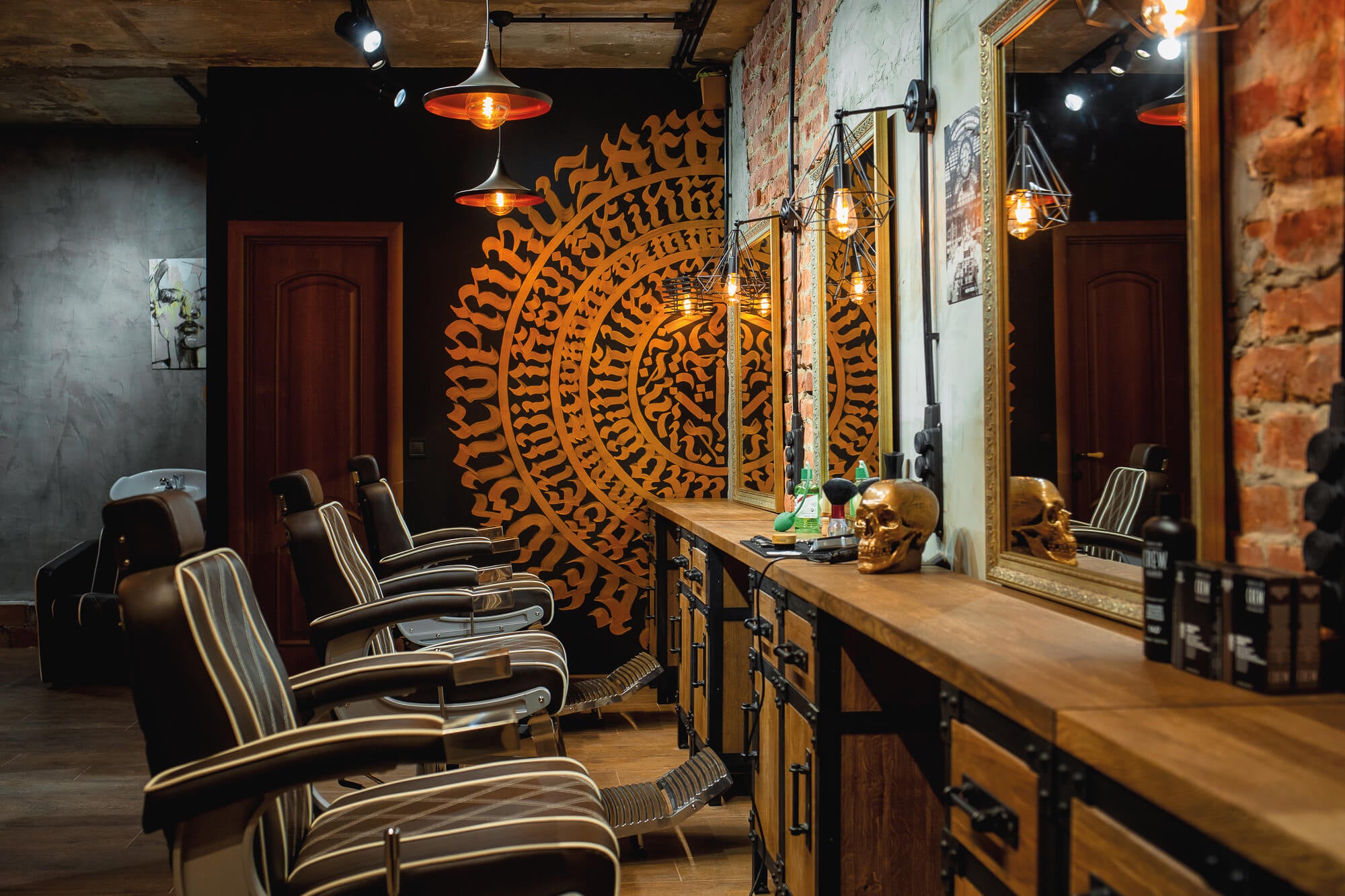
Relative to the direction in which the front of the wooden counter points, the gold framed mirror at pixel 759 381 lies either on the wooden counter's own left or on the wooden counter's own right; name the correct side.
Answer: on the wooden counter's own right

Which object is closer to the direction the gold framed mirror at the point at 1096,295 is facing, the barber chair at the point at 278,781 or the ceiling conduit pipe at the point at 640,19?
the barber chair

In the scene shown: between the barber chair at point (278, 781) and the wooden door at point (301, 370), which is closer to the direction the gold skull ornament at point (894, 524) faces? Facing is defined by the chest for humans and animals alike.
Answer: the barber chair

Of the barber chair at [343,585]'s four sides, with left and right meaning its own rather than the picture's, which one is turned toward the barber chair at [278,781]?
right

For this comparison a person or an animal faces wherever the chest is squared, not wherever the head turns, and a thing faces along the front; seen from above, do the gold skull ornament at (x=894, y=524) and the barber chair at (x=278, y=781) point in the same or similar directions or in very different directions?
very different directions

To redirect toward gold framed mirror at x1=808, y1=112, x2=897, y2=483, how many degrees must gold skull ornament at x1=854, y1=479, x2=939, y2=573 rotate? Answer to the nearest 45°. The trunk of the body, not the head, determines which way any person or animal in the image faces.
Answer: approximately 135° to its right

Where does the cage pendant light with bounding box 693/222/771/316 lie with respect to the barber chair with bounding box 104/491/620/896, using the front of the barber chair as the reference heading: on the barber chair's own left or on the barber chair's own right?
on the barber chair's own left

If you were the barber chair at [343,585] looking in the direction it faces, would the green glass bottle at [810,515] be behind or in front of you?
in front

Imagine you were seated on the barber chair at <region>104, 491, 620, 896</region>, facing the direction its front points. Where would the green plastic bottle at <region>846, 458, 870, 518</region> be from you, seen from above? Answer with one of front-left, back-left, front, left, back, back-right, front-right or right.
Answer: front-left

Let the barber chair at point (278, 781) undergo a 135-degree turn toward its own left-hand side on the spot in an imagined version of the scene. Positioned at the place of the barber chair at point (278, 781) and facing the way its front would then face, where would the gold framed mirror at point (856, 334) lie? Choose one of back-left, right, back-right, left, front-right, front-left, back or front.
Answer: right

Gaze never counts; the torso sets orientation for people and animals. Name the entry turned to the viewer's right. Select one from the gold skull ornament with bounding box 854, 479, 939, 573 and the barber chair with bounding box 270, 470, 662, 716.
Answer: the barber chair

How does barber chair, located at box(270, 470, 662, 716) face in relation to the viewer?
to the viewer's right

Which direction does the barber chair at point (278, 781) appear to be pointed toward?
to the viewer's right
